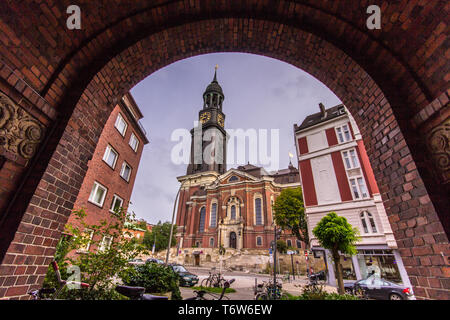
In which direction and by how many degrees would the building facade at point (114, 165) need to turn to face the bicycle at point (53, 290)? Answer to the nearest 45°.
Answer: approximately 45° to its right

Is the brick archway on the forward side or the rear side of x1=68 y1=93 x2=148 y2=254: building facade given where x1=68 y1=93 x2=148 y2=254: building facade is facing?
on the forward side

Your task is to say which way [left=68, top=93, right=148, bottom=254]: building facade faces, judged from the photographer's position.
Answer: facing the viewer and to the right of the viewer

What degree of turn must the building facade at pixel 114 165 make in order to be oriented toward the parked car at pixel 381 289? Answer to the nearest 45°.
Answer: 0° — it already faces it

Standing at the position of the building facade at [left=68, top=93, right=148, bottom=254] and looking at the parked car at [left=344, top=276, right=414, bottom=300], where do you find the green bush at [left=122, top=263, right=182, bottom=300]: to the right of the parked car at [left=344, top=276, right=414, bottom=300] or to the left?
right
